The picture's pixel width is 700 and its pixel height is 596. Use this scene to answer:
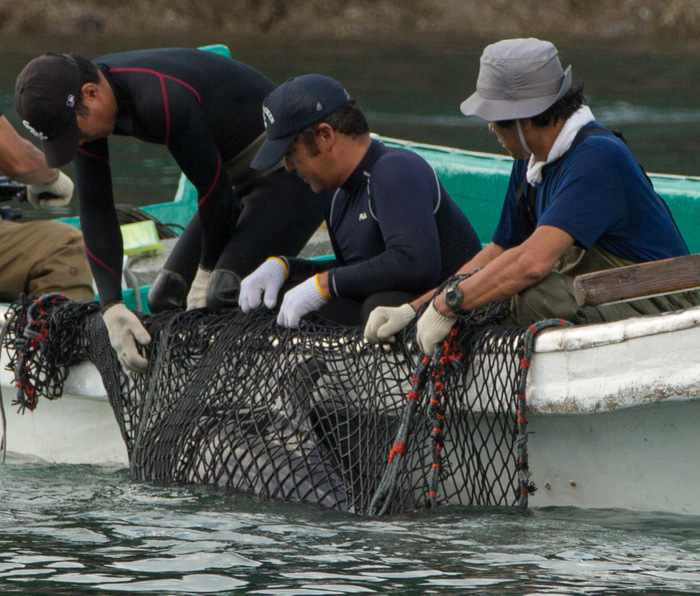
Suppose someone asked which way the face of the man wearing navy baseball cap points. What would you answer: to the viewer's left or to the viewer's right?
to the viewer's left
